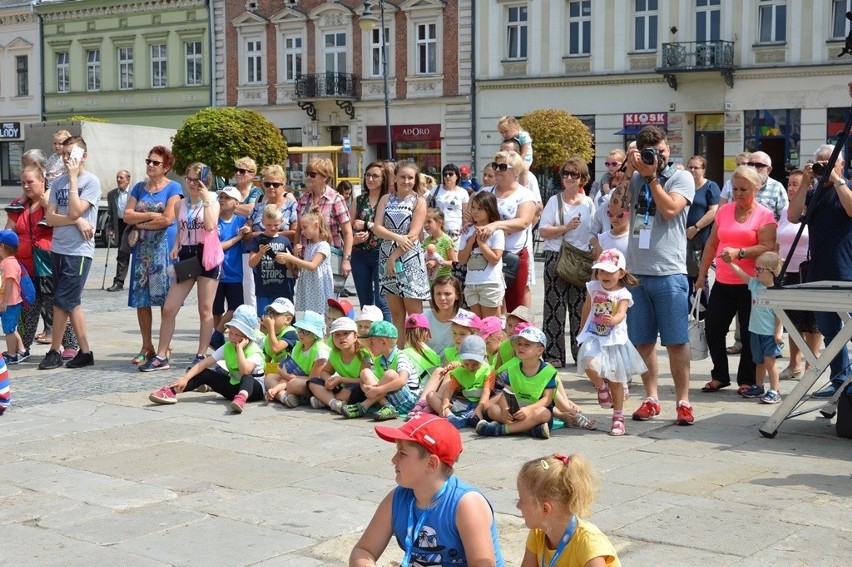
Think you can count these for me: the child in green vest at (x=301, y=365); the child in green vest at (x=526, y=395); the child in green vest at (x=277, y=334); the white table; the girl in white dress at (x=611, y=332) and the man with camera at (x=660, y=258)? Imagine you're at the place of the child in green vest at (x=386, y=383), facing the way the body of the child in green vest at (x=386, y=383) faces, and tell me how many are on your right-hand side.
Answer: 2

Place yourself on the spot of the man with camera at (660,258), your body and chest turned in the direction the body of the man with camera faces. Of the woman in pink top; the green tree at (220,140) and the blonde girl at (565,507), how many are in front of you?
1

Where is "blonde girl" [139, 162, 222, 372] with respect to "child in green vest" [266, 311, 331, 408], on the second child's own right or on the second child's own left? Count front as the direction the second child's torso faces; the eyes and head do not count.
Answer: on the second child's own right

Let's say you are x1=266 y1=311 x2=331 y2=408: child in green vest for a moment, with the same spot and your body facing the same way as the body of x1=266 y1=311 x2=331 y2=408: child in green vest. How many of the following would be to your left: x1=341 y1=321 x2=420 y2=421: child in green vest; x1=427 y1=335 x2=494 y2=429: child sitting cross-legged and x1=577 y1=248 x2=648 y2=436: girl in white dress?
3

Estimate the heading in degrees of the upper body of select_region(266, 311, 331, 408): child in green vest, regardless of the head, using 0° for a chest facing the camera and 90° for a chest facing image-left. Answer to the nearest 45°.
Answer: approximately 45°

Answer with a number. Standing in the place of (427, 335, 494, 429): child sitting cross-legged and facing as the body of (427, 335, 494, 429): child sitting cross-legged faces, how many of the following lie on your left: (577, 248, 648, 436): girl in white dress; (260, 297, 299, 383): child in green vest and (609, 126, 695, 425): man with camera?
2

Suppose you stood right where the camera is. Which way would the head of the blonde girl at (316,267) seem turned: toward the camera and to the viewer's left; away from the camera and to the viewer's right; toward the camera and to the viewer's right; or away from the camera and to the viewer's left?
toward the camera and to the viewer's left

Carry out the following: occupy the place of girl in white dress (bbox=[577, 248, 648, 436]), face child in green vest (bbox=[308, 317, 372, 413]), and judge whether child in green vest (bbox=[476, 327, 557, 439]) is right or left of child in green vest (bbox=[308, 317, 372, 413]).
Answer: left

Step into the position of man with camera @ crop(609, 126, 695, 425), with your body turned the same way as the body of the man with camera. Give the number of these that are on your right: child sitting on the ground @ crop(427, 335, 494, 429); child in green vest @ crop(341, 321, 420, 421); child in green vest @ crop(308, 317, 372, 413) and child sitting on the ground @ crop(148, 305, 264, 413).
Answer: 4

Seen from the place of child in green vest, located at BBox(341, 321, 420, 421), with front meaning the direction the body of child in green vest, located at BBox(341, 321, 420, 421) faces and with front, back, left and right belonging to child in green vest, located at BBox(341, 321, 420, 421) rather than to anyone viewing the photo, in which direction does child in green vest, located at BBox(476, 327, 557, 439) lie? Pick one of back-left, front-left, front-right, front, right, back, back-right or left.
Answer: left

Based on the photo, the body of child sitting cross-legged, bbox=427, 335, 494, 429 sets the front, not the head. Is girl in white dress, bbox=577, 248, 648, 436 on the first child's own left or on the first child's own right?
on the first child's own left

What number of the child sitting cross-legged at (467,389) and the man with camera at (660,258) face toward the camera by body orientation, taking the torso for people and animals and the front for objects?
2
